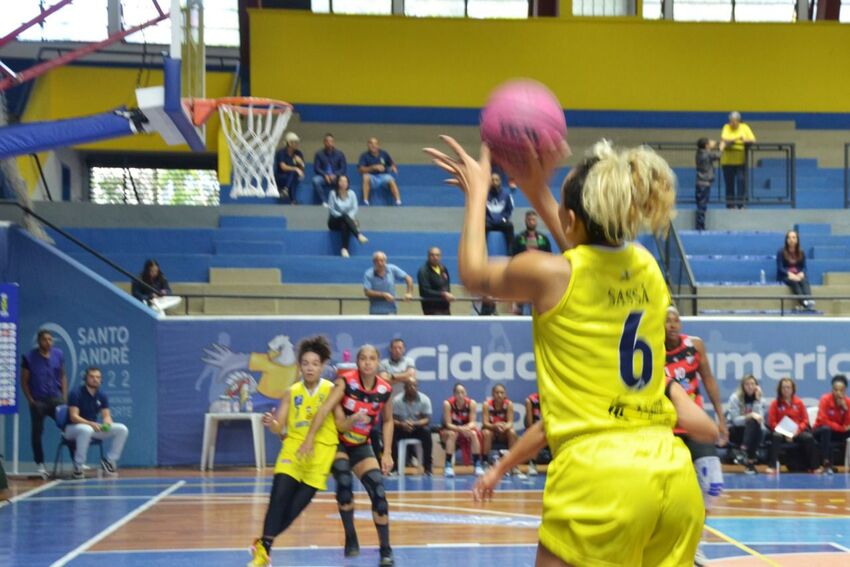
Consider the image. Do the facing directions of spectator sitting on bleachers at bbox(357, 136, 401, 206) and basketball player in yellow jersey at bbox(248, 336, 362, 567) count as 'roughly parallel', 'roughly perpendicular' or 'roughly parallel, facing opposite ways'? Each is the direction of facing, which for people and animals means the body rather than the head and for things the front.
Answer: roughly parallel

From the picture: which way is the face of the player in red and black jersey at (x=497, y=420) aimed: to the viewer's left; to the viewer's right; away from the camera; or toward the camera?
toward the camera

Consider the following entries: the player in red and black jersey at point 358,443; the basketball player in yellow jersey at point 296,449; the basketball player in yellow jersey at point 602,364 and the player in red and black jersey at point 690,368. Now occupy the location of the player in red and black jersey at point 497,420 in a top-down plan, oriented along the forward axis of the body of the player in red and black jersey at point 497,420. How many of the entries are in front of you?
4

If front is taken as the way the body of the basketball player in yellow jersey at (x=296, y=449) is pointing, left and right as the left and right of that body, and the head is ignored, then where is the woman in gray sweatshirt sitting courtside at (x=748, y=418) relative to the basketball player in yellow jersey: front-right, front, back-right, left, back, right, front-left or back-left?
back-left

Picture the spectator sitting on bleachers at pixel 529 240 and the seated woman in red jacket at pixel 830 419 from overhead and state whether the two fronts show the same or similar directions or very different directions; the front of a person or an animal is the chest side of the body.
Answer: same or similar directions

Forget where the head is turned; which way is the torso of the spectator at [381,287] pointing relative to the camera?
toward the camera

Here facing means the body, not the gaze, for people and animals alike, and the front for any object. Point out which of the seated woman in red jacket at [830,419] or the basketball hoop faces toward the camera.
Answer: the seated woman in red jacket

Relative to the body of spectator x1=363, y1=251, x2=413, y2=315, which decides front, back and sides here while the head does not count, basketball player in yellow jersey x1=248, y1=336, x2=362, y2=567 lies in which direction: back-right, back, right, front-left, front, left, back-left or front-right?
front

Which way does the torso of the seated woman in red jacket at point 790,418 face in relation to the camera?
toward the camera

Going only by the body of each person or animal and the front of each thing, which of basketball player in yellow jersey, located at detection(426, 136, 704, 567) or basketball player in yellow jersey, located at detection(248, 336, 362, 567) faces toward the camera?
basketball player in yellow jersey, located at detection(248, 336, 362, 567)

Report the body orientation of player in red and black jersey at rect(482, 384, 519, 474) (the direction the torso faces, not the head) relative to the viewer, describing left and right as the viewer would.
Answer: facing the viewer

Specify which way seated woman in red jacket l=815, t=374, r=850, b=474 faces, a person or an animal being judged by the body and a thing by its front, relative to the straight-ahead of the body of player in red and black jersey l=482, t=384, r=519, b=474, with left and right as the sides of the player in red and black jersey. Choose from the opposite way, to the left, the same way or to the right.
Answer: the same way

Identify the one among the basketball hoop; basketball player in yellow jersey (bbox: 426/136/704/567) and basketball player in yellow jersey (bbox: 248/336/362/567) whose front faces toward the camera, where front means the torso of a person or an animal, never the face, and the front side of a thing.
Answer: basketball player in yellow jersey (bbox: 248/336/362/567)

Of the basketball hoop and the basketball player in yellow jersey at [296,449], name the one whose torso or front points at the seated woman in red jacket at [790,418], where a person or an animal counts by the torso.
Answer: the basketball hoop

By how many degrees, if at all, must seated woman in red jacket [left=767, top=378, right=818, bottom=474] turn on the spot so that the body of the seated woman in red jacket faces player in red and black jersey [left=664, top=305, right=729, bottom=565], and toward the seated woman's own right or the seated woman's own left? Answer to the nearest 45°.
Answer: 0° — they already face them

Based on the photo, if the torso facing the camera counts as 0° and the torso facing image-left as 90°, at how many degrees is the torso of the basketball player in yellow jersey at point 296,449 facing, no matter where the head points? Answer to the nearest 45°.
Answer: approximately 0°

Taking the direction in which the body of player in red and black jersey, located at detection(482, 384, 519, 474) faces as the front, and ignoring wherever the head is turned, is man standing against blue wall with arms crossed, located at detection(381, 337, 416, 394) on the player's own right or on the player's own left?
on the player's own right

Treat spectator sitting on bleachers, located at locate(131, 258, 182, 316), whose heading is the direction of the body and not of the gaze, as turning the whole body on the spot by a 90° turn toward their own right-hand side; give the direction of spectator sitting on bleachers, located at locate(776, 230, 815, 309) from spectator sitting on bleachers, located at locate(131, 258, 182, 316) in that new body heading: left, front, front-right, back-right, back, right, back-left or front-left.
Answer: back-left

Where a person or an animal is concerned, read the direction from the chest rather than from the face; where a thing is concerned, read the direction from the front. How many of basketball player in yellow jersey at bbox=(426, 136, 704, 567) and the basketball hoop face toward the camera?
0
